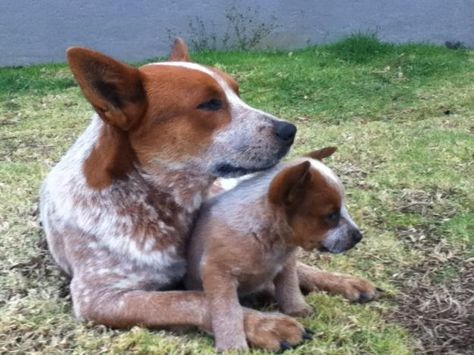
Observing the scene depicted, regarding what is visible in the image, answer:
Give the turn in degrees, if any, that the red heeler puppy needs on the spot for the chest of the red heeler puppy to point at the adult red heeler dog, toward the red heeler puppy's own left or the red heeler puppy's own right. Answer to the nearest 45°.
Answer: approximately 180°

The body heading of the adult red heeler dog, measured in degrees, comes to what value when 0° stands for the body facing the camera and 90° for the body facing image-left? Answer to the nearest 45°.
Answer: approximately 315°

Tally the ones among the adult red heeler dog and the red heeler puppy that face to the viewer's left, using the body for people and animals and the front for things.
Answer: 0

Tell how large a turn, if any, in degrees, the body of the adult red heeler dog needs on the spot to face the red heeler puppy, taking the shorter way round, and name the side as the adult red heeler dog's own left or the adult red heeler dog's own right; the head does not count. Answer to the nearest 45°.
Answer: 0° — it already faces it

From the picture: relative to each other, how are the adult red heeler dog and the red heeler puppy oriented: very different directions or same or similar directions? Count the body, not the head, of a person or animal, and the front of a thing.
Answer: same or similar directions

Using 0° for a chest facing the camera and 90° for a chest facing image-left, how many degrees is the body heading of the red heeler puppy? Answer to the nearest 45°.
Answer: approximately 315°
